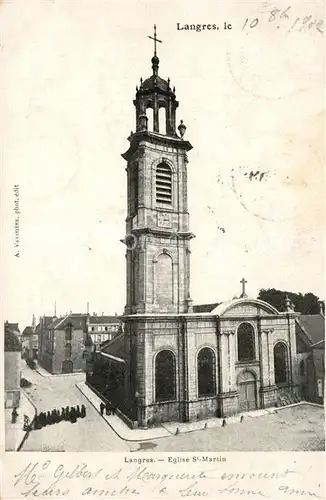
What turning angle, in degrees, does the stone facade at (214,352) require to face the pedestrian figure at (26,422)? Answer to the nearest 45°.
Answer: approximately 90° to its right

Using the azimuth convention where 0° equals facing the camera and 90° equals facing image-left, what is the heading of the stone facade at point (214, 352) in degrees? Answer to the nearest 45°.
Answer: approximately 315°

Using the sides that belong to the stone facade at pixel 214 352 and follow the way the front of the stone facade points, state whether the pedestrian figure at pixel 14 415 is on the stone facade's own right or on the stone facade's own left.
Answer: on the stone facade's own right

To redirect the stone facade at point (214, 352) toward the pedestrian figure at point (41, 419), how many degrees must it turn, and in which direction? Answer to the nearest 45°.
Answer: approximately 90° to its right

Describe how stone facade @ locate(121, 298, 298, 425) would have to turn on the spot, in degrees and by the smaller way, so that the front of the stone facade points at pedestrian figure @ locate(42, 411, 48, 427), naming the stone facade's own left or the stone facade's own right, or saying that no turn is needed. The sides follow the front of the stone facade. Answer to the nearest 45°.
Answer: approximately 90° to the stone facade's own right
